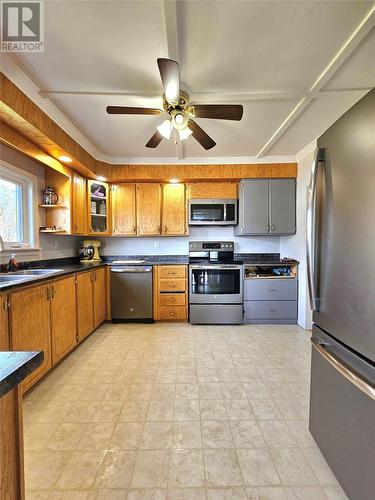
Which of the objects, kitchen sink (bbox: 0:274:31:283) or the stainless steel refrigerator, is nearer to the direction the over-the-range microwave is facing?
the stainless steel refrigerator

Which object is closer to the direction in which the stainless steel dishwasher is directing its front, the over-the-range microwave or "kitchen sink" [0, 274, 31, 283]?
the kitchen sink

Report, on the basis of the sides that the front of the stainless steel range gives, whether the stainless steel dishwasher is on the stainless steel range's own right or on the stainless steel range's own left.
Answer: on the stainless steel range's own right

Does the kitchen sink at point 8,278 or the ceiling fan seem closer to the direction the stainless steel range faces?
the ceiling fan

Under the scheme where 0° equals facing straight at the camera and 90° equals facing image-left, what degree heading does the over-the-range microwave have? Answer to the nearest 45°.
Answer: approximately 0°

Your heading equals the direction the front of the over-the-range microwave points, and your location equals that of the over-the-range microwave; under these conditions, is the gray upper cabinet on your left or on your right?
on your left

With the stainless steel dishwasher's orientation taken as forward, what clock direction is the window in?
The window is roughly at 2 o'clock from the stainless steel dishwasher.
